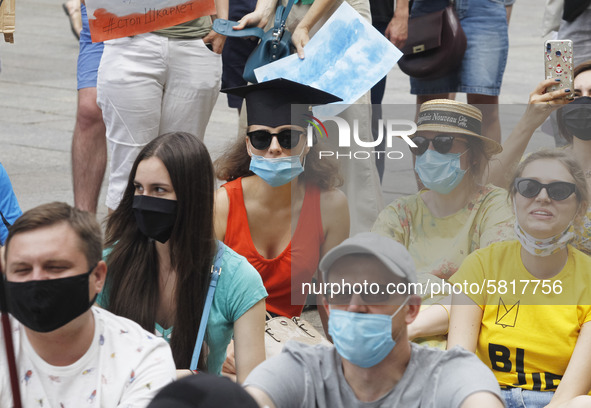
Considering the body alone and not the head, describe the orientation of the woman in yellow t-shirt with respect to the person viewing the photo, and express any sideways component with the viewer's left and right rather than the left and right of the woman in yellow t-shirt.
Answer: facing the viewer

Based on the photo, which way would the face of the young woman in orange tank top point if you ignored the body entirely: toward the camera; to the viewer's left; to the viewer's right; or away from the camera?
toward the camera

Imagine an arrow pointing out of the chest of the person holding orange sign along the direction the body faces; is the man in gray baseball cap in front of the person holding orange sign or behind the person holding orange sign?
in front

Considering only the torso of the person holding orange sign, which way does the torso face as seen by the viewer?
toward the camera

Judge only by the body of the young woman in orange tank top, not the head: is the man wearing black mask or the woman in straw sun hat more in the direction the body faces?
the man wearing black mask

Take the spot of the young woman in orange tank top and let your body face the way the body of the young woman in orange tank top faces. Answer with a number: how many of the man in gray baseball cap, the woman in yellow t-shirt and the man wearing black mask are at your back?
0

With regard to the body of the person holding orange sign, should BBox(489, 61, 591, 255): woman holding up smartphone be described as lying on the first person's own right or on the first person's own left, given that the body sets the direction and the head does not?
on the first person's own left

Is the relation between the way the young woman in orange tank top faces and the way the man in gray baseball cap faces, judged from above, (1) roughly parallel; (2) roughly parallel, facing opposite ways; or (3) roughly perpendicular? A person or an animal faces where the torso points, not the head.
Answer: roughly parallel

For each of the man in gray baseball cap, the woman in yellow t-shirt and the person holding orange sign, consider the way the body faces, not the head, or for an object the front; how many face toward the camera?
3

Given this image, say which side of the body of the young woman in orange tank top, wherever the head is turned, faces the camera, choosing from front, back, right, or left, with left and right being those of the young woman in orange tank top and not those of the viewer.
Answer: front
